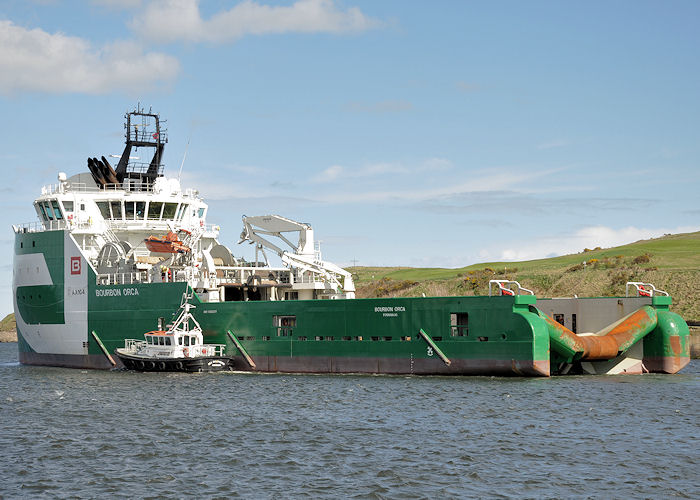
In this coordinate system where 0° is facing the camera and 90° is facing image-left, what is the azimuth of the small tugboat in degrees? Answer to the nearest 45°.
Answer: approximately 135°
